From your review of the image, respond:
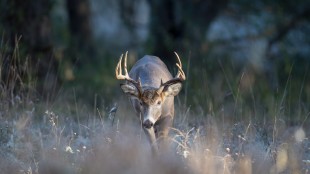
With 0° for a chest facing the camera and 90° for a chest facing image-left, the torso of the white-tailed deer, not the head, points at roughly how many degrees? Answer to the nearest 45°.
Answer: approximately 0°

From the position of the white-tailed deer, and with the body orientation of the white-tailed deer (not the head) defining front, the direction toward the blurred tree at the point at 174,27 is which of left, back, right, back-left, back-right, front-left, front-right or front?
back

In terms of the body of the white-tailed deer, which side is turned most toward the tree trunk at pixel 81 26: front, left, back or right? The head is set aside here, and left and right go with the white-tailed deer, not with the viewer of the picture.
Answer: back

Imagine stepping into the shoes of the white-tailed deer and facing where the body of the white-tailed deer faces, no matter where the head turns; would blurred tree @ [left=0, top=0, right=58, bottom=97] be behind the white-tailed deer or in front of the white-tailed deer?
behind
